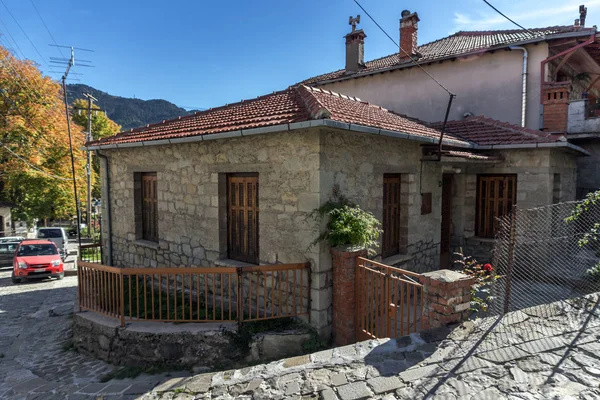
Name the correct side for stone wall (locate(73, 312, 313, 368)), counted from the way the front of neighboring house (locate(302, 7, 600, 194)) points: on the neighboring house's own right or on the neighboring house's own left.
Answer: on the neighboring house's own right

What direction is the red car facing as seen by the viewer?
toward the camera

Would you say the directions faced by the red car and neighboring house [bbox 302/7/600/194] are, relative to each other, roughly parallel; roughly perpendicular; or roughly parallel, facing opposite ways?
roughly parallel

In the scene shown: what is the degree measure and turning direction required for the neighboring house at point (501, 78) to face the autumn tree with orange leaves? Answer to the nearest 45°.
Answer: approximately 135° to its right

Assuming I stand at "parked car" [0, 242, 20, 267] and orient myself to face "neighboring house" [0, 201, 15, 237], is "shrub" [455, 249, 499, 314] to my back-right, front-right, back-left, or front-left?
back-right

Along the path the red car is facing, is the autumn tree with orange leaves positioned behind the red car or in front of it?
behind

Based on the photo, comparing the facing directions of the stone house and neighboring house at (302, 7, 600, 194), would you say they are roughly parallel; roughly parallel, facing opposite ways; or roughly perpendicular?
roughly parallel

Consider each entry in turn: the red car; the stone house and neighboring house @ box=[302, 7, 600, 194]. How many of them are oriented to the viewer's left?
0

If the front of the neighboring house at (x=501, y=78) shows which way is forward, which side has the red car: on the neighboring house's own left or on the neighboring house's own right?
on the neighboring house's own right

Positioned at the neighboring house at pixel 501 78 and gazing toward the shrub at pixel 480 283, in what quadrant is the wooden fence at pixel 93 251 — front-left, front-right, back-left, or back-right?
front-right

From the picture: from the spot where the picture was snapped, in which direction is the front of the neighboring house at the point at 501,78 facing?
facing the viewer and to the right of the viewer

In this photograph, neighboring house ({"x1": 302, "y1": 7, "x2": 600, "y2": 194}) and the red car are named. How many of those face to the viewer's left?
0
